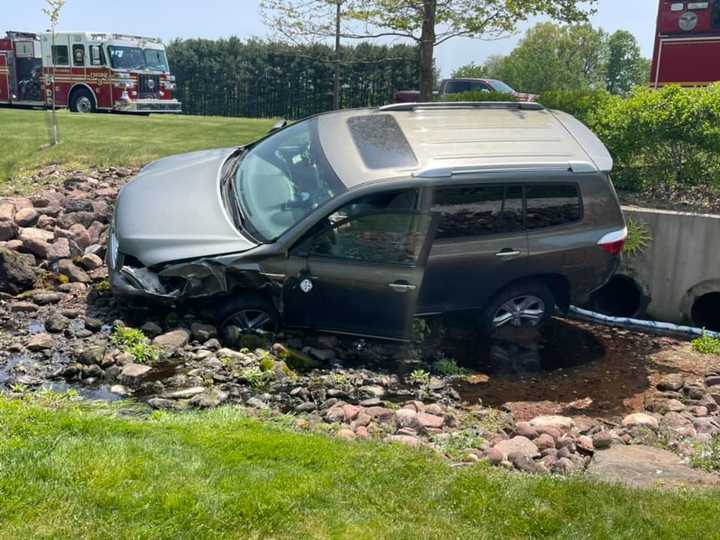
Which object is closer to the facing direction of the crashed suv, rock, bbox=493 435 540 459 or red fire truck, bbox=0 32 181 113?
the red fire truck

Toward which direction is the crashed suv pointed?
to the viewer's left

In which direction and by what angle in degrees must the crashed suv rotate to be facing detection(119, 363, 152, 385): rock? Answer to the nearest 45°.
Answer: approximately 45° to its left

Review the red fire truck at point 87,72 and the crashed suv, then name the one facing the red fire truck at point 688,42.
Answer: the red fire truck at point 87,72

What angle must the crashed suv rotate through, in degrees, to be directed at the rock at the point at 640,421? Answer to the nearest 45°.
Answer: approximately 135° to its left

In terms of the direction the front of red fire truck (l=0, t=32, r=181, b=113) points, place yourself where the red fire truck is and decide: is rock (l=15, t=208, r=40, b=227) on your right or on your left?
on your right

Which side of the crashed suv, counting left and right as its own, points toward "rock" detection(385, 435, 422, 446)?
left

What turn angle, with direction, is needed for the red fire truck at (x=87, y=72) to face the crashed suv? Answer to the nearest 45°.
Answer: approximately 45° to its right

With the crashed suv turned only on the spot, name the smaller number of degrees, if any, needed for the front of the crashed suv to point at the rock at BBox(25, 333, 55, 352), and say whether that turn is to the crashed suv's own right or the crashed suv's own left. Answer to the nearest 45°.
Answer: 0° — it already faces it

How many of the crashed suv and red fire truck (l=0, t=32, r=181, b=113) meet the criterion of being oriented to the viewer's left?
1

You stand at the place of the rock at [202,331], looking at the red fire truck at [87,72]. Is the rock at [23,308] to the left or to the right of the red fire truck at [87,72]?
left

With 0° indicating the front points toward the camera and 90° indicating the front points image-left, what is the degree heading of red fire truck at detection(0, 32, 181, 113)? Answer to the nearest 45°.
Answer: approximately 315°

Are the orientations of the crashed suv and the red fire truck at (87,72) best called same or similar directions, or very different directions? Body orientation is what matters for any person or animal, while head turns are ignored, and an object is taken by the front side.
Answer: very different directions
